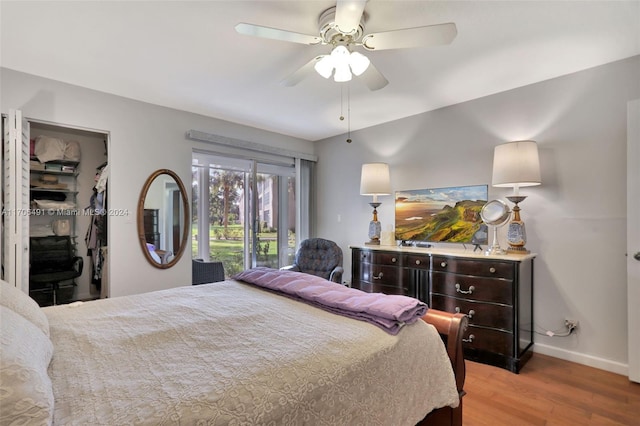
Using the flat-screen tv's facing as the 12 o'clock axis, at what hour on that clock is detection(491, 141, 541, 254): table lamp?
The table lamp is roughly at 9 o'clock from the flat-screen tv.

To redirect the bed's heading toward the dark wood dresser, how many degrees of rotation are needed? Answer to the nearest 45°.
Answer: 0° — it already faces it

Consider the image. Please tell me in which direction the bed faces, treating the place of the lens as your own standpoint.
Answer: facing away from the viewer and to the right of the viewer

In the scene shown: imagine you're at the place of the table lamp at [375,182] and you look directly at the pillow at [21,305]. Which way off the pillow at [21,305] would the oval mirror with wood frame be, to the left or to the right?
right

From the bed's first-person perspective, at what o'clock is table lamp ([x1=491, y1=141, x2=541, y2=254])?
The table lamp is roughly at 1 o'clock from the bed.

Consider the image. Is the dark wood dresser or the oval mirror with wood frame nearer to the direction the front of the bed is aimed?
the dark wood dresser

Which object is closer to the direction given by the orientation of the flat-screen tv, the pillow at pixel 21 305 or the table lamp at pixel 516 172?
the pillow

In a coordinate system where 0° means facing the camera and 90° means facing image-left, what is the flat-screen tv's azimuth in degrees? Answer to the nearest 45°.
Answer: approximately 45°
